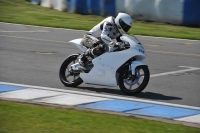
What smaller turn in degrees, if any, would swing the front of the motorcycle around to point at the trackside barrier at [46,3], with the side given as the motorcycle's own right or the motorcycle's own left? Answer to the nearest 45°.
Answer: approximately 135° to the motorcycle's own left

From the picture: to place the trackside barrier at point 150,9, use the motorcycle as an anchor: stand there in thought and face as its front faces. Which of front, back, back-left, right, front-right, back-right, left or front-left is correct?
back-left

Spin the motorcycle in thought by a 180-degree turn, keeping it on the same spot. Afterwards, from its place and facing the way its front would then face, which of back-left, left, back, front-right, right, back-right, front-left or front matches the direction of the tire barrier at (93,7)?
front-right

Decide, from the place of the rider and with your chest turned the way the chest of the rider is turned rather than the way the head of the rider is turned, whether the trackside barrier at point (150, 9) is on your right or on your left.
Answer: on your left

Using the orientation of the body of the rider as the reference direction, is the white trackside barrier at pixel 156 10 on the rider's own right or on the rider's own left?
on the rider's own left

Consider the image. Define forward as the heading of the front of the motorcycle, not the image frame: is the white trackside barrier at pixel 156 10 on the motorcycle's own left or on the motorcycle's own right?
on the motorcycle's own left

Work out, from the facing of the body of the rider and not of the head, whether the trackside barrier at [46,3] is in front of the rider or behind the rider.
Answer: behind

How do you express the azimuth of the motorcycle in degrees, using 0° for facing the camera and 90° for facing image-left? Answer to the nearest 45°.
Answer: approximately 315°

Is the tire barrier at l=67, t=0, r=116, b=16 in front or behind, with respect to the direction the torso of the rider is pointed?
behind
